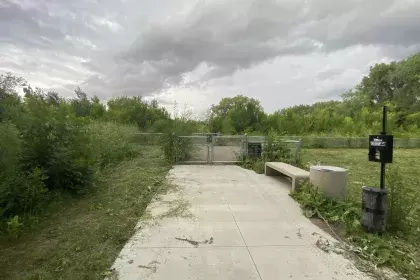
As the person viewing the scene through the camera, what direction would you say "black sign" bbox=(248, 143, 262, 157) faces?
facing the viewer

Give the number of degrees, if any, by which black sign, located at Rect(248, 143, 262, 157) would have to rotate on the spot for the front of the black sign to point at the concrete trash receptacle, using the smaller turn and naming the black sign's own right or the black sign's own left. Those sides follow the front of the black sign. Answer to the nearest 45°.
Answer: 0° — it already faces it

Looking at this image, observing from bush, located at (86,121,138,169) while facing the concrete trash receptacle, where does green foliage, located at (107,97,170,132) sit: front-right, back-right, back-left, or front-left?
back-left

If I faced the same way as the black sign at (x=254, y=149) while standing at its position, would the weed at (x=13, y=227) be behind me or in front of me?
in front

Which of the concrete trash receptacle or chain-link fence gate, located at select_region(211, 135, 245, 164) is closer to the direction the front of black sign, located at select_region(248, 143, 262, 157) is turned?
the concrete trash receptacle

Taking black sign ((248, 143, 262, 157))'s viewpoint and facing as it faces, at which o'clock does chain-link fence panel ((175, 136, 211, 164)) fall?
The chain-link fence panel is roughly at 3 o'clock from the black sign.

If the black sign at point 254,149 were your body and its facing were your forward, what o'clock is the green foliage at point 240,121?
The green foliage is roughly at 6 o'clock from the black sign.

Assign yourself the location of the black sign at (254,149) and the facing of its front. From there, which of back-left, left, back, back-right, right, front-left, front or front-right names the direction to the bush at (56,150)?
front-right

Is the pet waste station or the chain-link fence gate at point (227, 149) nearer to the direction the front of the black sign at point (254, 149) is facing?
the pet waste station

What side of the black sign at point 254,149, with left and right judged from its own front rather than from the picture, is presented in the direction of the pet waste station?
front

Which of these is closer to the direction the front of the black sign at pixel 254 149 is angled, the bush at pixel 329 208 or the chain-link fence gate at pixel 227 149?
the bush

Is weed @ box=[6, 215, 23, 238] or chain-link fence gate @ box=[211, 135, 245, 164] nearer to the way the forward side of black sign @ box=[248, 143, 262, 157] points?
the weed

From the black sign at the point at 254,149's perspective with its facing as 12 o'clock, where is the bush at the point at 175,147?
The bush is roughly at 3 o'clock from the black sign.

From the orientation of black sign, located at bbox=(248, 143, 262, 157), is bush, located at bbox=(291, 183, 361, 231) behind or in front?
in front

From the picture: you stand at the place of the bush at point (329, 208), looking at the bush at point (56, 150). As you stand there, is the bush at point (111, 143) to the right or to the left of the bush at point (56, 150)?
right

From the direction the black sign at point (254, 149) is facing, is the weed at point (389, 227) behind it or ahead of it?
ahead
